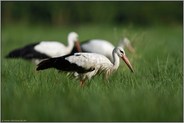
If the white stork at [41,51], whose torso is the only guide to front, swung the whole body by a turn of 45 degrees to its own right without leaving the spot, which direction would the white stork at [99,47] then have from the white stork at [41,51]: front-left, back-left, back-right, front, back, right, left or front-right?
front-left

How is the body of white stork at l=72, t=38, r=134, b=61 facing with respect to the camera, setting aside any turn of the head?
to the viewer's right

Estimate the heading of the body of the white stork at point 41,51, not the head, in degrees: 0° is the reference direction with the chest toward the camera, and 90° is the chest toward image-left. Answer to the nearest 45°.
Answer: approximately 270°
